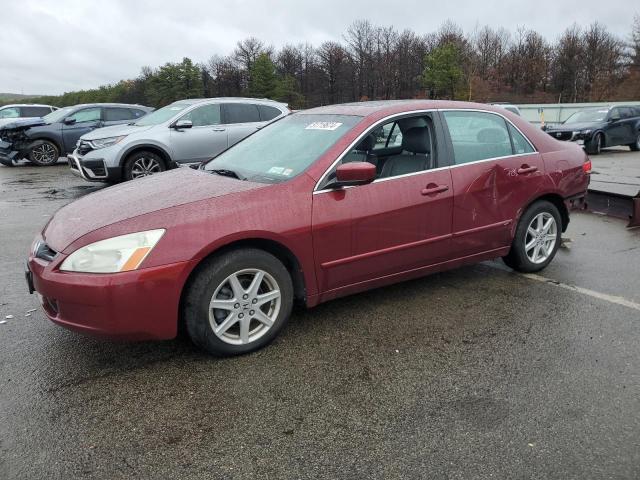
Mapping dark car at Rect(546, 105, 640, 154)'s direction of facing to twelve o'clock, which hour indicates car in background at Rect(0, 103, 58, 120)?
The car in background is roughly at 1 o'clock from the dark car.

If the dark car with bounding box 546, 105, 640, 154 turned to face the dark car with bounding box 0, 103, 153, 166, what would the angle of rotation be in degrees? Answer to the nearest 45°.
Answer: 0° — it already faces it

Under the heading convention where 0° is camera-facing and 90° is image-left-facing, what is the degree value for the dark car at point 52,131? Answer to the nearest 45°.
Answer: approximately 45°

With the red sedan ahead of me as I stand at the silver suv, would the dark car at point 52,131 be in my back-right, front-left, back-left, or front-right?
back-right

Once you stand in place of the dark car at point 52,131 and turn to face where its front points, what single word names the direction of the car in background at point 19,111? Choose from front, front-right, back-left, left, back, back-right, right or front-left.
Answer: back-right

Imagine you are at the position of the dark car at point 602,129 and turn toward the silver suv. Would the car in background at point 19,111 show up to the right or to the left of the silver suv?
right
